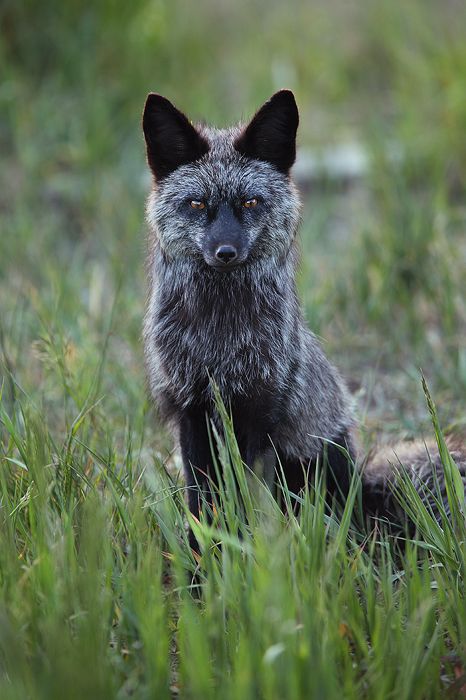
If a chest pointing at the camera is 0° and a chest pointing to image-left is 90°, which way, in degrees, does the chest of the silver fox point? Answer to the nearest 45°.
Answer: approximately 0°
